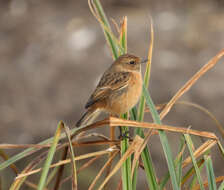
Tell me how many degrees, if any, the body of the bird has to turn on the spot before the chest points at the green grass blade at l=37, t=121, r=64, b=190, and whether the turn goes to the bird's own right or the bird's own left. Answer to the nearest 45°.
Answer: approximately 90° to the bird's own right

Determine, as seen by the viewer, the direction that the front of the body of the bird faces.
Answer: to the viewer's right
